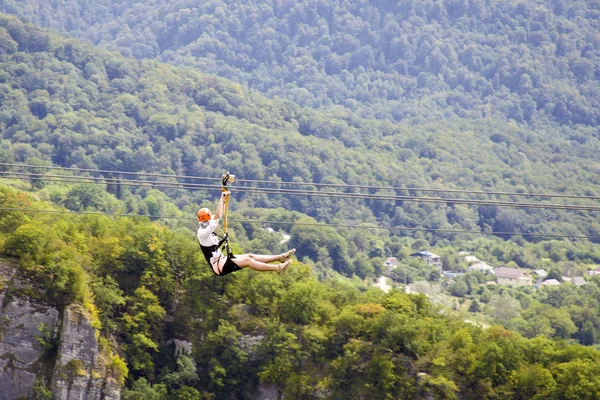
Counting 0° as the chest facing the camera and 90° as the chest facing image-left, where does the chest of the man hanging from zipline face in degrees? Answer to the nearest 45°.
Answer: approximately 270°
